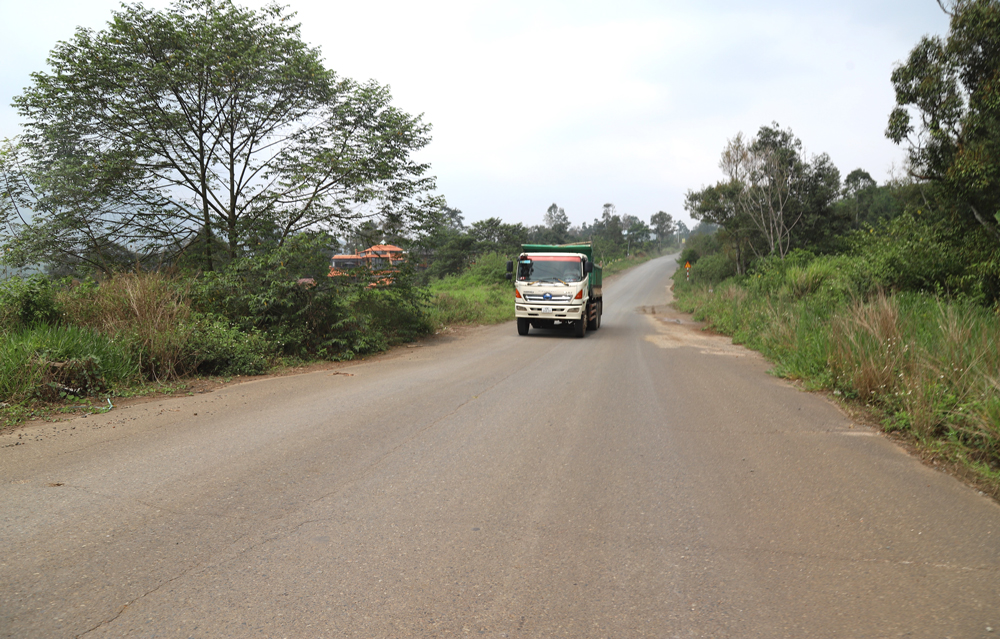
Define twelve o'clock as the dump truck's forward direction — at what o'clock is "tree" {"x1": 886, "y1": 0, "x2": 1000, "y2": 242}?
The tree is roughly at 10 o'clock from the dump truck.

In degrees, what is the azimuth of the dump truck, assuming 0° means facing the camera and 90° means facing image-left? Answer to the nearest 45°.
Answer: approximately 0°

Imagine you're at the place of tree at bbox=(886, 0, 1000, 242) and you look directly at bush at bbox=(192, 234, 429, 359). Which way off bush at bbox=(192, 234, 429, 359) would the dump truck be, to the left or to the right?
right

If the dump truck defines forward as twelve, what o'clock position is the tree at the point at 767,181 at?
The tree is roughly at 7 o'clock from the dump truck.

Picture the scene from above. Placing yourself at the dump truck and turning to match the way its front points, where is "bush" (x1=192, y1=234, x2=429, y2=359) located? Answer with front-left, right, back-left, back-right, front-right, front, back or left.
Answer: front-right

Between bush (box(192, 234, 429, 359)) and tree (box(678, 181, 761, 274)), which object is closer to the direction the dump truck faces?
the bush

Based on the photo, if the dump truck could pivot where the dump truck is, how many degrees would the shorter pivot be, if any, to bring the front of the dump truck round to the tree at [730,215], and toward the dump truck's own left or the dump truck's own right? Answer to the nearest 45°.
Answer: approximately 135° to the dump truck's own left
